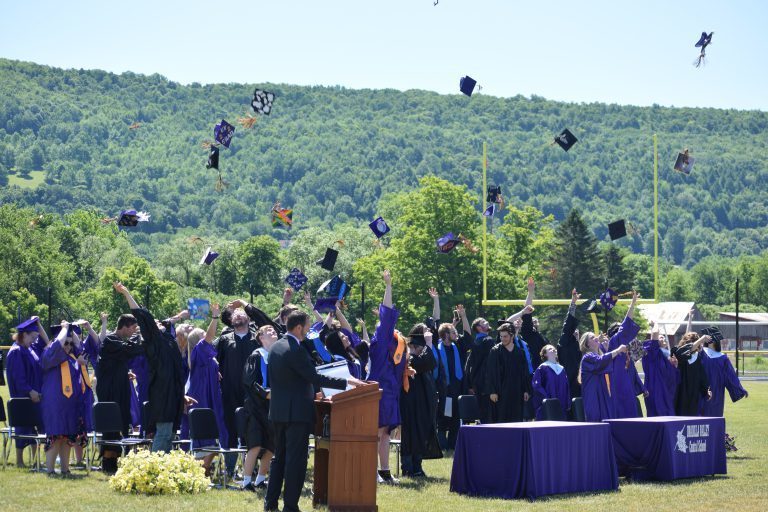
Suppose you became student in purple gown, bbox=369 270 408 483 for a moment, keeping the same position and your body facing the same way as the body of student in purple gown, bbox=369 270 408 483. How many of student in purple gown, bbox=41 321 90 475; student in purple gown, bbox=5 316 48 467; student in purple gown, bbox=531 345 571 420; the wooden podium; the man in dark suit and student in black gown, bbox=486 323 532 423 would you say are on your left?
2

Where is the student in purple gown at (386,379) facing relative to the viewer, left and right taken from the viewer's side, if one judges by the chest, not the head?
facing the viewer and to the right of the viewer

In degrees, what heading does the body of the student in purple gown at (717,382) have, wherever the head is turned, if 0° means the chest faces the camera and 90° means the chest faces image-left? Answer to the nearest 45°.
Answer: approximately 180°

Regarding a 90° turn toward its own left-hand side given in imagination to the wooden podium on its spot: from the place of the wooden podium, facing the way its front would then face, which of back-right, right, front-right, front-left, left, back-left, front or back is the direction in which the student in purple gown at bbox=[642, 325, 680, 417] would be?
front-right

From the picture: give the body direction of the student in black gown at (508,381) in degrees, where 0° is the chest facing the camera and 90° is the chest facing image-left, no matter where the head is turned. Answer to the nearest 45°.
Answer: approximately 0°

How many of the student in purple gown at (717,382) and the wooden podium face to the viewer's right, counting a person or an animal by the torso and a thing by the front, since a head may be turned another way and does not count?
1

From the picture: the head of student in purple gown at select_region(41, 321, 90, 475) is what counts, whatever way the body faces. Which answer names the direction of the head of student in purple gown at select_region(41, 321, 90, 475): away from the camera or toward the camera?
toward the camera

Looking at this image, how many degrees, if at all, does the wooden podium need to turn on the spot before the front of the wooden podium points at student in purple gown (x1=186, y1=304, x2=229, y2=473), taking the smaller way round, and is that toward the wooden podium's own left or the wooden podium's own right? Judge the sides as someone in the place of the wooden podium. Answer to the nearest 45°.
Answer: approximately 135° to the wooden podium's own left

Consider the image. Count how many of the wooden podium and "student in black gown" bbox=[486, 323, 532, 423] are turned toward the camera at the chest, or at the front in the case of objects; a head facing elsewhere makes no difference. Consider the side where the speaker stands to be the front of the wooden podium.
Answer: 1

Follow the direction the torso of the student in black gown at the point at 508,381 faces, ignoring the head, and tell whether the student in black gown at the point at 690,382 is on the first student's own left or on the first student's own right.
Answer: on the first student's own left
